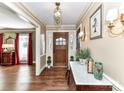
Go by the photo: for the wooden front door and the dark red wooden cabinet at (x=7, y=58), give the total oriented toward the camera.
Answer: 2

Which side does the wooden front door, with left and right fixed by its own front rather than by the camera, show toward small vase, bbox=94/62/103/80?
front

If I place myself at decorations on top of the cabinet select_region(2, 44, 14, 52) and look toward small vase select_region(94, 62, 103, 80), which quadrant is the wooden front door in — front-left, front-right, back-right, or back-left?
front-left

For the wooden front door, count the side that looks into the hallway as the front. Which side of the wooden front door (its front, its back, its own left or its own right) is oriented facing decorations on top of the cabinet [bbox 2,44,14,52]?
right

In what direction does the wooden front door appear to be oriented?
toward the camera

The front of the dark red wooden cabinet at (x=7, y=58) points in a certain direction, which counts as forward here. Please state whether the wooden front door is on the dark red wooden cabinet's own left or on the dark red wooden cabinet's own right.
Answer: on the dark red wooden cabinet's own left

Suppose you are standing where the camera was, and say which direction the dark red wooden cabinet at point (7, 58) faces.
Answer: facing the viewer
